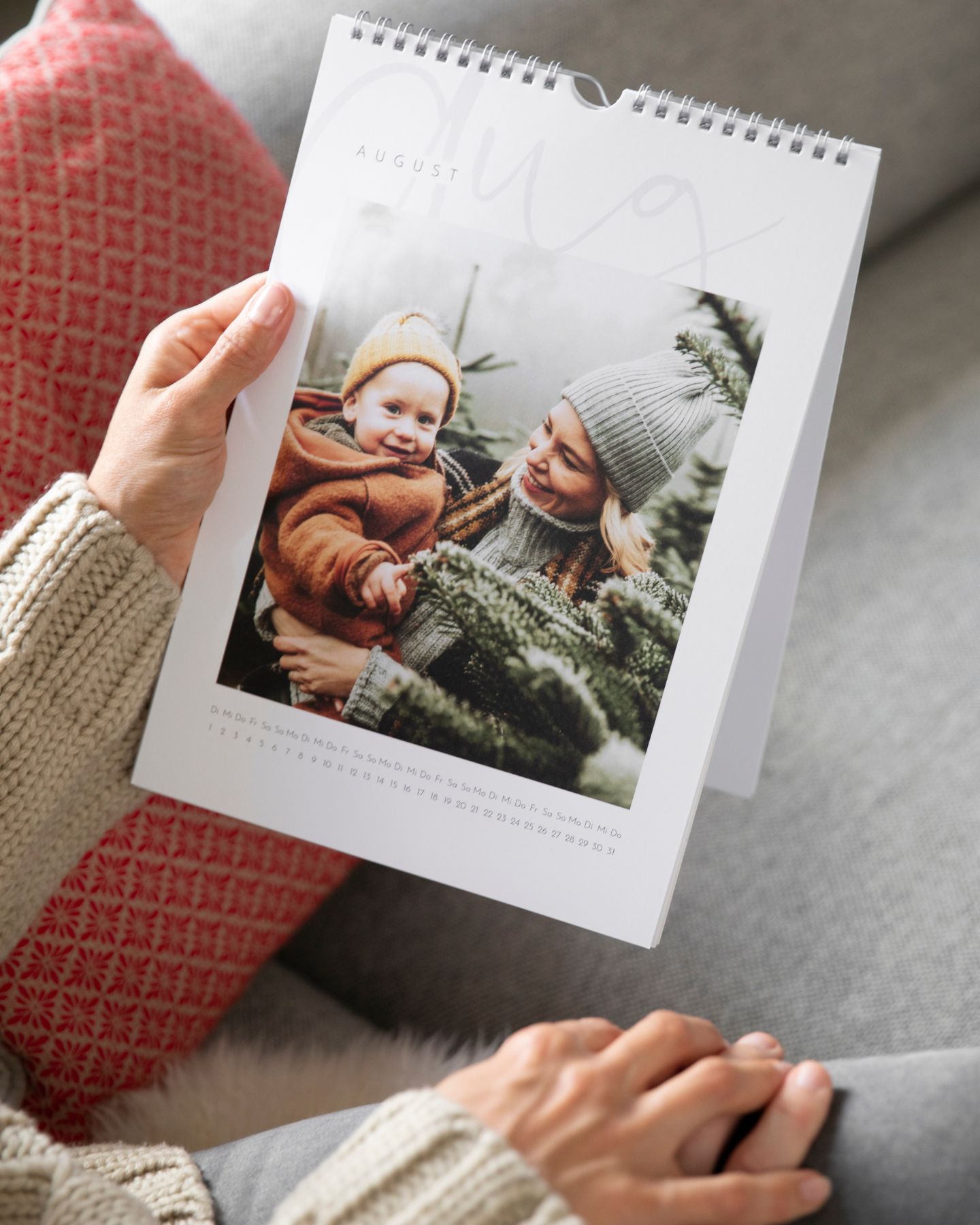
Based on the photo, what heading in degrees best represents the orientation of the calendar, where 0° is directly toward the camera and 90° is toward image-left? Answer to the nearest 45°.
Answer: approximately 0°
